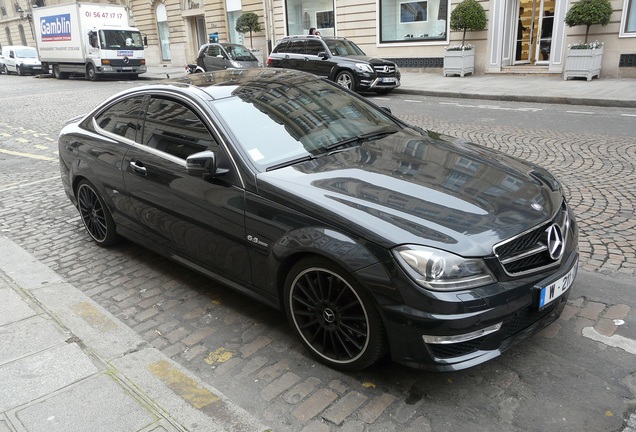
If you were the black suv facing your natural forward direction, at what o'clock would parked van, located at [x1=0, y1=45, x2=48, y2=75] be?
The parked van is roughly at 6 o'clock from the black suv.

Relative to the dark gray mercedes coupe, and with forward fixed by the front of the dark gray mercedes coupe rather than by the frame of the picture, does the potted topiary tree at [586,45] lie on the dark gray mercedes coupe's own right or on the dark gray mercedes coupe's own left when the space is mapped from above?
on the dark gray mercedes coupe's own left

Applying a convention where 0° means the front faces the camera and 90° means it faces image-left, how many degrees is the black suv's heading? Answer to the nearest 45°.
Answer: approximately 315°

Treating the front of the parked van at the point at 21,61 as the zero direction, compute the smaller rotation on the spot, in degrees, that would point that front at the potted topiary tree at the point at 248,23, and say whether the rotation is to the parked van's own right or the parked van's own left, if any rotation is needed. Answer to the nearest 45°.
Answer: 0° — it already faces it

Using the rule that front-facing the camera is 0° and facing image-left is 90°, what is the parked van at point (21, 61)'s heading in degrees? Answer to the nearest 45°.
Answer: approximately 315°

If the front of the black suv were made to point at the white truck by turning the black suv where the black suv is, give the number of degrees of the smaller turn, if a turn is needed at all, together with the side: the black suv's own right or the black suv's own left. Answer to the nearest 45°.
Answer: approximately 180°

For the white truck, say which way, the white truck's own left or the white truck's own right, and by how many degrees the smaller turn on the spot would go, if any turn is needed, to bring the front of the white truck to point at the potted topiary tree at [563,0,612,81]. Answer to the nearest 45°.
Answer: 0° — it already faces it

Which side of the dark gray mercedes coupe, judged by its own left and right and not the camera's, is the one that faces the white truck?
back

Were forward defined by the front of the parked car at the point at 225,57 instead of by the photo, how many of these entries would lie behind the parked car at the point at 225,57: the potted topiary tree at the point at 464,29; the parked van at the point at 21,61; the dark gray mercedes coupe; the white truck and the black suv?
2

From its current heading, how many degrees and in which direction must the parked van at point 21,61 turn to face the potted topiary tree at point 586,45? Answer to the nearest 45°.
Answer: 0° — it already faces it
